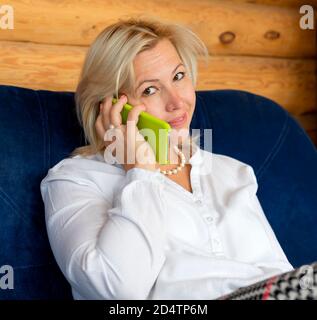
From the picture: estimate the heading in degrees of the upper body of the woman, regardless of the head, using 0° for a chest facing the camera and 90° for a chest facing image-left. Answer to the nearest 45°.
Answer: approximately 315°

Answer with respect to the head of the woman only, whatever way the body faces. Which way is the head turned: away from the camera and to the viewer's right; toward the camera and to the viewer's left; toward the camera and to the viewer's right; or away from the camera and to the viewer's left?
toward the camera and to the viewer's right
